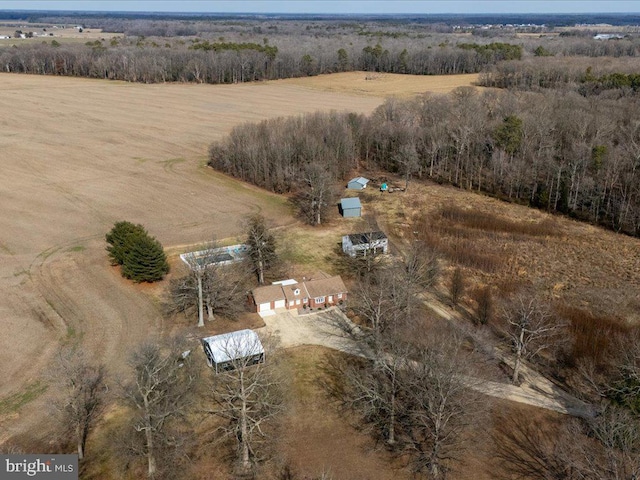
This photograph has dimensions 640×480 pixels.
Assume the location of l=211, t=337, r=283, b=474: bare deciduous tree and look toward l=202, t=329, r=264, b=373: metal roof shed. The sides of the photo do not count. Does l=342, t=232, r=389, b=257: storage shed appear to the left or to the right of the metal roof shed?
right

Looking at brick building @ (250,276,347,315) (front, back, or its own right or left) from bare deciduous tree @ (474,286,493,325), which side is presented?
left

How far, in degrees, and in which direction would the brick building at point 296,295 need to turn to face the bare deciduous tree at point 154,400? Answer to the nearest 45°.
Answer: approximately 45° to its right

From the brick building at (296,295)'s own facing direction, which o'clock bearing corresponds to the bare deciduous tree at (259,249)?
The bare deciduous tree is roughly at 5 o'clock from the brick building.

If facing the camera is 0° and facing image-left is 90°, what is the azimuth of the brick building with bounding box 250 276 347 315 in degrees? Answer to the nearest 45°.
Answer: approximately 0°

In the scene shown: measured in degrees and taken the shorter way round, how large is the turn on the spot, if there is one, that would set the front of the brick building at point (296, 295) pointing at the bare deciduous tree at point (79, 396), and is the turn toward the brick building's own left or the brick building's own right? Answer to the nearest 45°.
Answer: approximately 45° to the brick building's own right

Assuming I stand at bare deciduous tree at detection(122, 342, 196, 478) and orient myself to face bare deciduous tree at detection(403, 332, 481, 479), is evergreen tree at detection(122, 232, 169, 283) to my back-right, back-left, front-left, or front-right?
back-left

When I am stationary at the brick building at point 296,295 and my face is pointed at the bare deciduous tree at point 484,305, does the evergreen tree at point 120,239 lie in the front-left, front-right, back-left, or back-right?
back-left

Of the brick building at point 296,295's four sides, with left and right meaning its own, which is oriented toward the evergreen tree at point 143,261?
right

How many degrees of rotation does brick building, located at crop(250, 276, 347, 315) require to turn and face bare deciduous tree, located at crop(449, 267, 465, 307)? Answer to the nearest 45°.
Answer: approximately 90° to its left

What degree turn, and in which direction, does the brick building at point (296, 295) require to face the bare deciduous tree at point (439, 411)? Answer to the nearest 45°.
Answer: approximately 45° to its left

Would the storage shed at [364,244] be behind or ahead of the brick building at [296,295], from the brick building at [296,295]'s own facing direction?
behind

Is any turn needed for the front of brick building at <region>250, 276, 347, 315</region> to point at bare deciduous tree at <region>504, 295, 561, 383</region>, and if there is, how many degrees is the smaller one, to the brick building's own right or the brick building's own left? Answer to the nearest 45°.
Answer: approximately 45° to the brick building's own left
